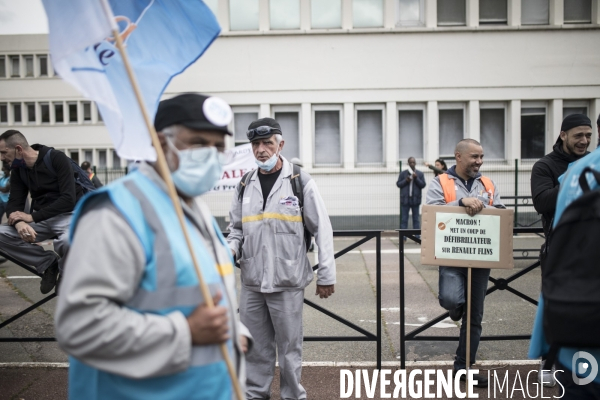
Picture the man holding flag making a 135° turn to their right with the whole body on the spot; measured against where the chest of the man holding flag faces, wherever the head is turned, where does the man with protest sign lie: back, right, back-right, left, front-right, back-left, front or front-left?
back-right

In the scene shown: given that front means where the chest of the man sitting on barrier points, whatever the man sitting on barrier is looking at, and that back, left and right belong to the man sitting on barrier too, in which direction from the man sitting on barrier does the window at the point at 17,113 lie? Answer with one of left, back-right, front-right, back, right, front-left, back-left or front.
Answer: back-right

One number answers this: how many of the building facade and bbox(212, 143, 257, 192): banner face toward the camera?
2

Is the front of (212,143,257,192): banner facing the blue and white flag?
yes

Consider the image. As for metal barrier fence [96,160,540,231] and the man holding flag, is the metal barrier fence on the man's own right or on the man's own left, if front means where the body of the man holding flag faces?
on the man's own left

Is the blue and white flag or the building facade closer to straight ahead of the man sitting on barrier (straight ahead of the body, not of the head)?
the blue and white flag

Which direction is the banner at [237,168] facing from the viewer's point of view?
toward the camera

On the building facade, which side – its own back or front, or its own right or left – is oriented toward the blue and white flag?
front

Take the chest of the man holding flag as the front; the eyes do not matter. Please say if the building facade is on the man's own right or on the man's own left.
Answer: on the man's own left

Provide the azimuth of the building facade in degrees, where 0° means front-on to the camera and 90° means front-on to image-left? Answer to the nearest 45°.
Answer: approximately 0°

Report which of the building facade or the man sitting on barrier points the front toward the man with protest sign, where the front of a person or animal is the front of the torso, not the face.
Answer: the building facade

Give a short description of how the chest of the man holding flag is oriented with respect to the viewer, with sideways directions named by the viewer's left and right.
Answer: facing the viewer and to the right of the viewer
